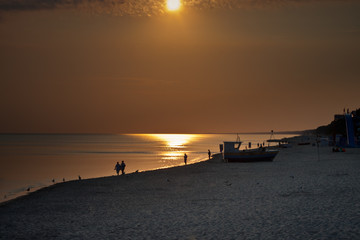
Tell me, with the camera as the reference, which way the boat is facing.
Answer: facing to the right of the viewer
